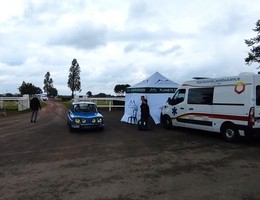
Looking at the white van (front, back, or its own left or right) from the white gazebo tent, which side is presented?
front
